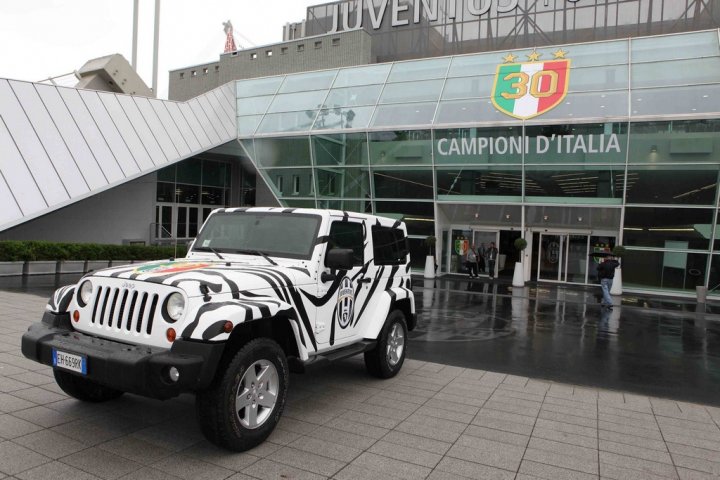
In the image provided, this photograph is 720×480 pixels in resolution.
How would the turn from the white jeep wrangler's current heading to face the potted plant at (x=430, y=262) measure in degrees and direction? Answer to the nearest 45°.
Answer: approximately 180°

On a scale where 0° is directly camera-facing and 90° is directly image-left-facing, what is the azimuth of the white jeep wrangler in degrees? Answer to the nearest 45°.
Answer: approximately 45°

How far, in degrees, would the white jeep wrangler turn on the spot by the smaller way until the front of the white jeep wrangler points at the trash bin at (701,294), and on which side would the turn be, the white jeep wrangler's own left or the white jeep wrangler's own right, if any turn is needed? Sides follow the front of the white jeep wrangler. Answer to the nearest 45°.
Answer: approximately 180°

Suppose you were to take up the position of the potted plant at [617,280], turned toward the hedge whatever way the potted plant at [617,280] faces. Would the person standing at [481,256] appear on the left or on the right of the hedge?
right

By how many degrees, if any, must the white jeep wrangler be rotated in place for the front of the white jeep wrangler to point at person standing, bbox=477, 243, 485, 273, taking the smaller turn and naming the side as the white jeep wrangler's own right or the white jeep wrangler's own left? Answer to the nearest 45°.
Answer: approximately 180°

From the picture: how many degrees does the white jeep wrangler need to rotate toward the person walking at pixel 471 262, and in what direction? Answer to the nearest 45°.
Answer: approximately 180°

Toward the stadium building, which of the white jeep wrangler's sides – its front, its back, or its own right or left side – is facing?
back

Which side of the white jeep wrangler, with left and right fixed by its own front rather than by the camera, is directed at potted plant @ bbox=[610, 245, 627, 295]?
back

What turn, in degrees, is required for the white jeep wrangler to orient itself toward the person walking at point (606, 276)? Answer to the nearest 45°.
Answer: approximately 180°
